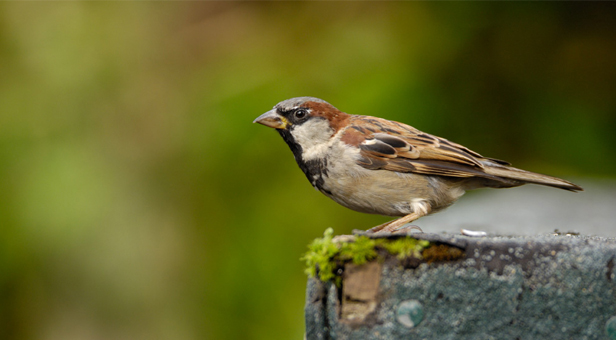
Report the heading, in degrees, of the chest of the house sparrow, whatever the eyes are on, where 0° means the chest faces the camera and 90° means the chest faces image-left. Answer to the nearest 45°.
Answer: approximately 90°

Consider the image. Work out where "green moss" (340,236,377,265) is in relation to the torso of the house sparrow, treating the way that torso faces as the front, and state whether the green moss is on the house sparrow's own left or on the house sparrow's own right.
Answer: on the house sparrow's own left
